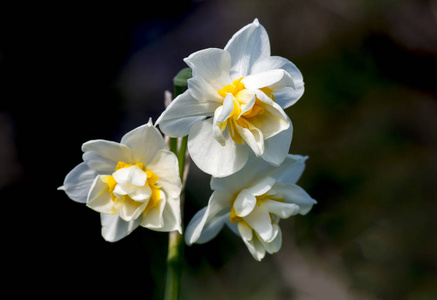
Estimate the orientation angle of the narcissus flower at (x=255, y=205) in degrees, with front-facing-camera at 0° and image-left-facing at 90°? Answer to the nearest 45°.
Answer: approximately 315°

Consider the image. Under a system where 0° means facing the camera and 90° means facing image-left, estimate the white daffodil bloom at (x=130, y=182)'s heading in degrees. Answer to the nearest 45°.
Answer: approximately 0°
